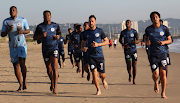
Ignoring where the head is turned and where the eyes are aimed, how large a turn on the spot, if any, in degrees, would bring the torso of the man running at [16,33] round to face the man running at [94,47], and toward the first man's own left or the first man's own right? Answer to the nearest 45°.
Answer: approximately 45° to the first man's own left

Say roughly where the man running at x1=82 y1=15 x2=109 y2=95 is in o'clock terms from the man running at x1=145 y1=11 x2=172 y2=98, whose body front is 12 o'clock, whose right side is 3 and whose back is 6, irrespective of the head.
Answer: the man running at x1=82 y1=15 x2=109 y2=95 is roughly at 3 o'clock from the man running at x1=145 y1=11 x2=172 y2=98.

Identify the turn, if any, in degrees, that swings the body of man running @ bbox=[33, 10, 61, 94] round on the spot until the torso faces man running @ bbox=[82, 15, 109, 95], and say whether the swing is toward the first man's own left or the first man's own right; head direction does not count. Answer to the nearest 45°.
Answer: approximately 90° to the first man's own left

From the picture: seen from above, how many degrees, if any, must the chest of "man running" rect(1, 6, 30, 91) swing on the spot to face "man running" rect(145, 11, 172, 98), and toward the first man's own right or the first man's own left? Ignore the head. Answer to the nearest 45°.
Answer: approximately 45° to the first man's own left

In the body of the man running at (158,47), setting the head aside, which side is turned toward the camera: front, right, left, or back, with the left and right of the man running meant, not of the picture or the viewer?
front

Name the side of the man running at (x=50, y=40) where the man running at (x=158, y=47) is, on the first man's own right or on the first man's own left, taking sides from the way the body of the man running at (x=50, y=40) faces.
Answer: on the first man's own left

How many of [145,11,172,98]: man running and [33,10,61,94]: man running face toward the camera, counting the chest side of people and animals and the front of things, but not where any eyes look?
2

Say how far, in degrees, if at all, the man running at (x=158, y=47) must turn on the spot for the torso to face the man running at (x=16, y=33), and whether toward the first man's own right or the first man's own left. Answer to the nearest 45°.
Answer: approximately 90° to the first man's own right

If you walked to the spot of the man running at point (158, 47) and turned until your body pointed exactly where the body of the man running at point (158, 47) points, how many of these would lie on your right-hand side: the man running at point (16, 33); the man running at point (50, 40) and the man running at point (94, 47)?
3

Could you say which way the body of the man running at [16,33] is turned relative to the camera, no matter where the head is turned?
toward the camera

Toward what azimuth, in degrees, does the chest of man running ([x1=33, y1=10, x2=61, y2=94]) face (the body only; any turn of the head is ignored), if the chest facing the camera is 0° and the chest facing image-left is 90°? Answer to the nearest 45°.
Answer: approximately 0°

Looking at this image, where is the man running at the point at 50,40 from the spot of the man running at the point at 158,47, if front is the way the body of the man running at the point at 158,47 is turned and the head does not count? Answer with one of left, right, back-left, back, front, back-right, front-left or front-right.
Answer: right
